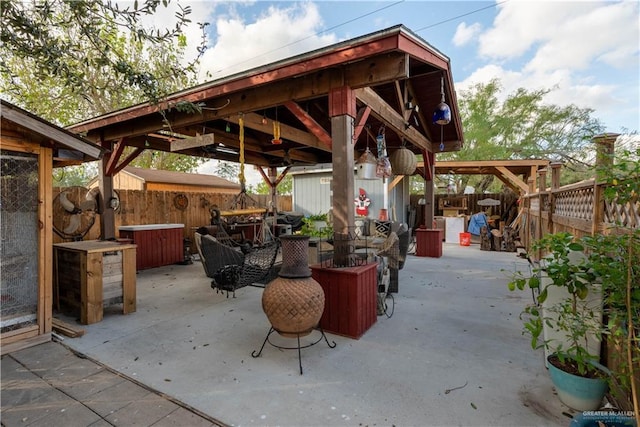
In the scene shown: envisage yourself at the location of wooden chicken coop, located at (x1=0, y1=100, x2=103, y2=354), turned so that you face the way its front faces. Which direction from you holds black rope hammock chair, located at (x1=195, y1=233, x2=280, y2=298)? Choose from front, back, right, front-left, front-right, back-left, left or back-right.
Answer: front-left

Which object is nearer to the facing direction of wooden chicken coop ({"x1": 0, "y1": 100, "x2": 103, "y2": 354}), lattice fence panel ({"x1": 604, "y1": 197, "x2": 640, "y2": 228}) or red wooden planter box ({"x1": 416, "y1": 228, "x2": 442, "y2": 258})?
the lattice fence panel

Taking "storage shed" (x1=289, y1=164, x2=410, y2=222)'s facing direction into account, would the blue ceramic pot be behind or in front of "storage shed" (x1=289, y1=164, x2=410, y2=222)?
in front

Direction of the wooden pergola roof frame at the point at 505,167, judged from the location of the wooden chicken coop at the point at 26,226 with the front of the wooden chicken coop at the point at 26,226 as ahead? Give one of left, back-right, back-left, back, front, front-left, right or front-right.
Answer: front-left

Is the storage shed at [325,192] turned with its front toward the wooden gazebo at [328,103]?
yes

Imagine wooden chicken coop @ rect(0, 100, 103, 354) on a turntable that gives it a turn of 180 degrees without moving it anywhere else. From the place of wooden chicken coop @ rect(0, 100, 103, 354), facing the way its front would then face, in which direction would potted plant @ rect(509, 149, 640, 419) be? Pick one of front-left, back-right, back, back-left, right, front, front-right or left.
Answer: back

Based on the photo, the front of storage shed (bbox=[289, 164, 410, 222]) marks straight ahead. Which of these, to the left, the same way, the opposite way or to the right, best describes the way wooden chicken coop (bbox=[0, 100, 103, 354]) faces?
to the left

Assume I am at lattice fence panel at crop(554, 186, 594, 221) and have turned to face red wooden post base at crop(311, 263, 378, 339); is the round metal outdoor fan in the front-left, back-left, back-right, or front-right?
front-right

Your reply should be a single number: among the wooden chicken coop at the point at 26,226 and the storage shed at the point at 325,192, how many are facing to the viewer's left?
0

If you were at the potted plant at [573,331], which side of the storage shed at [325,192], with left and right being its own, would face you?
front

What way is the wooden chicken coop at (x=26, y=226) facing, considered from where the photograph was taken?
facing the viewer and to the right of the viewer

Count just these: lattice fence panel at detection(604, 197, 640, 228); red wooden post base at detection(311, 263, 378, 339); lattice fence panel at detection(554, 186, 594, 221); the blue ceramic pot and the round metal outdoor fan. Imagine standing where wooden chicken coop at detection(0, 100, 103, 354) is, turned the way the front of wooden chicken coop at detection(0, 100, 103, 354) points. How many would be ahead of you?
4

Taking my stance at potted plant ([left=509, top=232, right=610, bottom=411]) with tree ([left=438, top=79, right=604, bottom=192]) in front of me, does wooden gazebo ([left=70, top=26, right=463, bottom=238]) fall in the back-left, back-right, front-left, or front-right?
front-left

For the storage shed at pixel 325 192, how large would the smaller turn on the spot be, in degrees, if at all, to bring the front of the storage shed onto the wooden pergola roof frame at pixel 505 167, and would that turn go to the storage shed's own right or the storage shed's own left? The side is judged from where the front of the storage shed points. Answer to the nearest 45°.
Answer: approximately 90° to the storage shed's own left

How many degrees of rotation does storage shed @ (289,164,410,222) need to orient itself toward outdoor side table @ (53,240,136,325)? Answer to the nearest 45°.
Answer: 0° — it already faces it

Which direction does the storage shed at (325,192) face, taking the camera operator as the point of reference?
facing the viewer

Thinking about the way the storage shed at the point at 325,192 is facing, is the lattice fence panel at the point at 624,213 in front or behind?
in front

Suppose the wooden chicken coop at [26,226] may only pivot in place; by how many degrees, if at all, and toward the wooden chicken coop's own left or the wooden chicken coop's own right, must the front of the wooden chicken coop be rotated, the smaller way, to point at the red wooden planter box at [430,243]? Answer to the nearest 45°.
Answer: approximately 45° to the wooden chicken coop's own left

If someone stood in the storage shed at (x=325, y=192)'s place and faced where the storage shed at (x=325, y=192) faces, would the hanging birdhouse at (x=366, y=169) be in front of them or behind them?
in front
